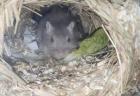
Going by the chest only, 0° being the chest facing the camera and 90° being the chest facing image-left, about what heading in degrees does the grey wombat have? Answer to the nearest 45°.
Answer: approximately 0°
